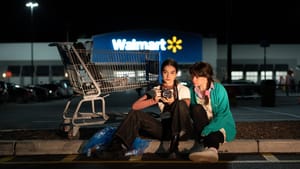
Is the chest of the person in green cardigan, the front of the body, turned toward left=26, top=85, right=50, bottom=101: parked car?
no

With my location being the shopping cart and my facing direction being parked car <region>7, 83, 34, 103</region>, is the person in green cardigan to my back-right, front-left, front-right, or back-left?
back-right

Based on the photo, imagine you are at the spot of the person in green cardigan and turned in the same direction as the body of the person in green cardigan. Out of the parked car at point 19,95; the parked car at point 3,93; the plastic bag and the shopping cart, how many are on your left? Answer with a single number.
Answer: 0

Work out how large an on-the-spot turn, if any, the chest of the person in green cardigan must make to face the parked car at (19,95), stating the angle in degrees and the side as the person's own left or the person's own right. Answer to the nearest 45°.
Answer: approximately 90° to the person's own right

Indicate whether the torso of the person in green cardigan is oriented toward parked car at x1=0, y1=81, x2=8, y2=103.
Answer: no

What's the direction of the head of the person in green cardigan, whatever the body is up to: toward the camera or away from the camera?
toward the camera

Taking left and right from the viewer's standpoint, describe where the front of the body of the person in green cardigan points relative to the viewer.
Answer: facing the viewer and to the left of the viewer

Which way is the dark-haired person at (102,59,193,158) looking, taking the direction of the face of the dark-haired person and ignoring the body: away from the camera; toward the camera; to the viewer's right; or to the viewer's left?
toward the camera

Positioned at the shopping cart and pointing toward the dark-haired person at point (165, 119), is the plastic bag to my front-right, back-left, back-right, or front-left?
front-right
